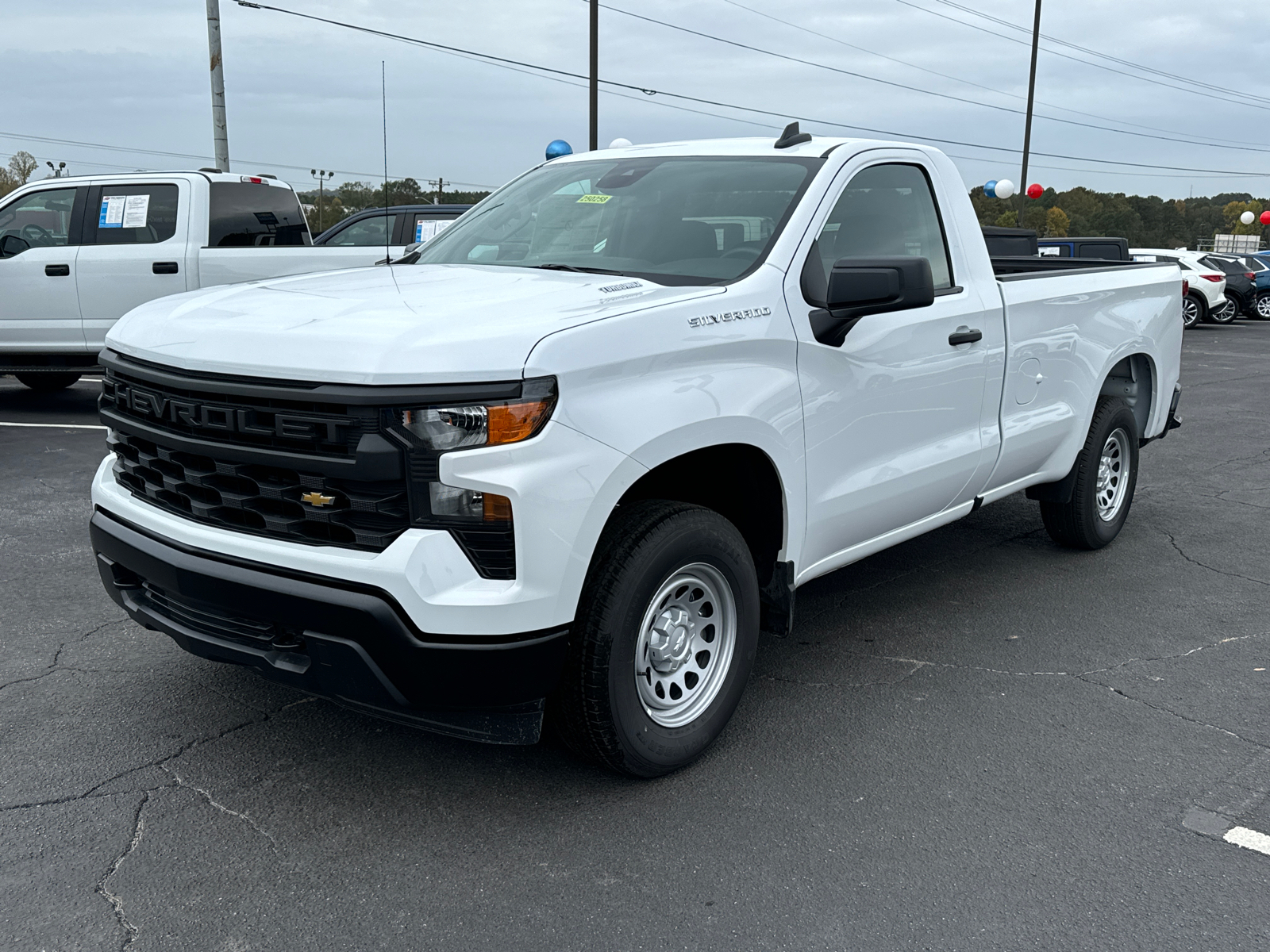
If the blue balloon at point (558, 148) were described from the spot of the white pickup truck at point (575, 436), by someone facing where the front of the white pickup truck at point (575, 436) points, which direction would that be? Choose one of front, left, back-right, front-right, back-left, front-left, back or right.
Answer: back-right

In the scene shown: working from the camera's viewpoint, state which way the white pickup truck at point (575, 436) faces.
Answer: facing the viewer and to the left of the viewer

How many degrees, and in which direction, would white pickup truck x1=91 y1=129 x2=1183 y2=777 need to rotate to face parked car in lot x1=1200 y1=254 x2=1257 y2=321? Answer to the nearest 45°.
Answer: approximately 180°

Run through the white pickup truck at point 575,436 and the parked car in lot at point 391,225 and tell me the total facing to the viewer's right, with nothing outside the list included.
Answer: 0

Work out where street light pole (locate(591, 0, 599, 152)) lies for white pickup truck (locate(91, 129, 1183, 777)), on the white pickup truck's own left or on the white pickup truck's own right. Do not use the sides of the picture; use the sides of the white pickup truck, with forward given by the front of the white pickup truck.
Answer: on the white pickup truck's own right

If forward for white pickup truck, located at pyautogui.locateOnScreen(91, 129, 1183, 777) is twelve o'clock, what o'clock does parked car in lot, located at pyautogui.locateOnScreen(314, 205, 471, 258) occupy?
The parked car in lot is roughly at 4 o'clock from the white pickup truck.

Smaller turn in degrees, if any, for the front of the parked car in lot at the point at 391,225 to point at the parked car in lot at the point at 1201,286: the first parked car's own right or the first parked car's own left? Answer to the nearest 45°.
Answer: approximately 135° to the first parked car's own right

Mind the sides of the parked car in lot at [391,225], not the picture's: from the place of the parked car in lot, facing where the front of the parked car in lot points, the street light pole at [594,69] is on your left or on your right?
on your right

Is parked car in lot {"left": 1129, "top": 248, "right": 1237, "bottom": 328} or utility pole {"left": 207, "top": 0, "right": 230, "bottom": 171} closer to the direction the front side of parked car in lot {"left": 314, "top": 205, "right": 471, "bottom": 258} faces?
the utility pole

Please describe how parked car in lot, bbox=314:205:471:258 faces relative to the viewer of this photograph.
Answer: facing to the left of the viewer

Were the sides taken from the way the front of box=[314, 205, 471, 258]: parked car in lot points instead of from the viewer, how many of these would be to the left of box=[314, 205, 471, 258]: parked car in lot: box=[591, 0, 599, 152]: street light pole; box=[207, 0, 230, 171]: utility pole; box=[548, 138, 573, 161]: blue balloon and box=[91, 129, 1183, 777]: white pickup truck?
1

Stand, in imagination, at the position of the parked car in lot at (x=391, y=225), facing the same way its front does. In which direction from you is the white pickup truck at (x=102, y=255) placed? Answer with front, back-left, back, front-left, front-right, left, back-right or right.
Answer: front-left

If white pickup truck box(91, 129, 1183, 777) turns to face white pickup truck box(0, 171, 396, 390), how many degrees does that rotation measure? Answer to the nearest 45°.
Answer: approximately 90° to its right

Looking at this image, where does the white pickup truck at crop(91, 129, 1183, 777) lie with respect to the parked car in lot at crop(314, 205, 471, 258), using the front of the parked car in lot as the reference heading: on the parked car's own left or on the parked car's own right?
on the parked car's own left
